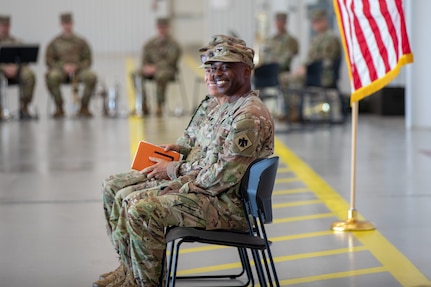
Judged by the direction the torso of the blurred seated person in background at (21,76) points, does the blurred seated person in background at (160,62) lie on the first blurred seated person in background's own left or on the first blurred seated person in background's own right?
on the first blurred seated person in background's own left

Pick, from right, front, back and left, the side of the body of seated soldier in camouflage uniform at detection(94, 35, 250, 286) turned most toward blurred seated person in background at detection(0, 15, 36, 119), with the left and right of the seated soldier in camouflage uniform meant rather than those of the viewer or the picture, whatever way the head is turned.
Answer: right

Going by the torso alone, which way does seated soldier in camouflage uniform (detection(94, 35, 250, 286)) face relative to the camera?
to the viewer's left

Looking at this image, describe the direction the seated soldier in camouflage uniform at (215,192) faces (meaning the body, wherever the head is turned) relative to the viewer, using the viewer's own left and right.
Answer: facing to the left of the viewer

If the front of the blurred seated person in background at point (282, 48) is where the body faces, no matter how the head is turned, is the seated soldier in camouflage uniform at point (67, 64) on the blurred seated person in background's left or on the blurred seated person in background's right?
on the blurred seated person in background's right

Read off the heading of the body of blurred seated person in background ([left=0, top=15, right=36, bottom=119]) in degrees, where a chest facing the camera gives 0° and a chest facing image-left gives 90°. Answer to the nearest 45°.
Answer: approximately 0°

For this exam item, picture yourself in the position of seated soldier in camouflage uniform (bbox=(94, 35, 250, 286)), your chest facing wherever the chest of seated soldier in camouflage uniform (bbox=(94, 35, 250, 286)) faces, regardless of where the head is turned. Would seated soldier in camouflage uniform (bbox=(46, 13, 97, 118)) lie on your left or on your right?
on your right

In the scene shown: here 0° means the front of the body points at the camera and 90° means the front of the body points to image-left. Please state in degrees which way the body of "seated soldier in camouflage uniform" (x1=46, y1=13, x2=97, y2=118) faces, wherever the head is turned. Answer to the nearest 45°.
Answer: approximately 0°

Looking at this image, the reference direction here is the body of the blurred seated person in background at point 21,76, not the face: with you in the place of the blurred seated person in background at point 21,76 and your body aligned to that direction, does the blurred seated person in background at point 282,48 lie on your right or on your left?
on your left

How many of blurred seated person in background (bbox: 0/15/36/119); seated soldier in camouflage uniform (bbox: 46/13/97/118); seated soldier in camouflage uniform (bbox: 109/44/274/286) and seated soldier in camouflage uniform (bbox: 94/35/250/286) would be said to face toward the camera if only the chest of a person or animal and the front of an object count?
2

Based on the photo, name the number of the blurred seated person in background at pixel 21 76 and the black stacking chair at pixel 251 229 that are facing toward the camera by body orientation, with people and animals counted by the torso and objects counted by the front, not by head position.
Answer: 1
